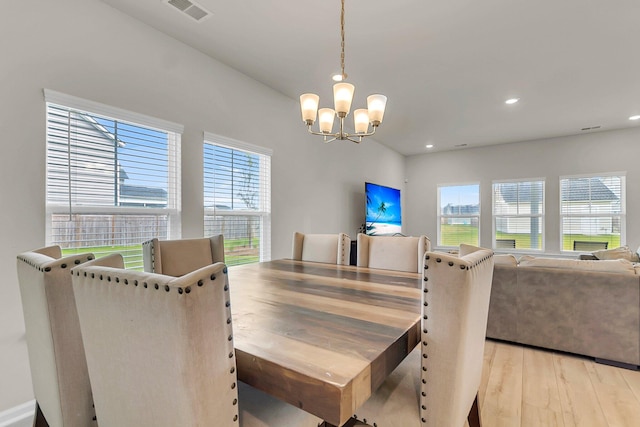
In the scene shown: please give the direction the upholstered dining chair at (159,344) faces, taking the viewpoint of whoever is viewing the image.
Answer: facing away from the viewer and to the right of the viewer

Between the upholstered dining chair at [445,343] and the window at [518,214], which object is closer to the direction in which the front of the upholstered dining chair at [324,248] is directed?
the upholstered dining chair

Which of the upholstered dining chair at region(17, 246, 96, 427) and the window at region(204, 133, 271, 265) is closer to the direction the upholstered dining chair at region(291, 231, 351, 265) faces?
the upholstered dining chair

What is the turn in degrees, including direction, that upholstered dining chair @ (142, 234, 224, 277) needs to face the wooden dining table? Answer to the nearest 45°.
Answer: approximately 45° to its right

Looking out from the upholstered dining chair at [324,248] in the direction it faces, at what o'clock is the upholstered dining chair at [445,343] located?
the upholstered dining chair at [445,343] is roughly at 10 o'clock from the upholstered dining chair at [324,248].

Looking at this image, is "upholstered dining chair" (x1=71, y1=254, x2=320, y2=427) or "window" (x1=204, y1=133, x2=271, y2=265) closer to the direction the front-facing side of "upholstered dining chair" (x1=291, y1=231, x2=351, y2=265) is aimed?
the upholstered dining chair

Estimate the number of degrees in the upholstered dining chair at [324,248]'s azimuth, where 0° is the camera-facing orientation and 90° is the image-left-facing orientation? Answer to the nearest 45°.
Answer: approximately 45°

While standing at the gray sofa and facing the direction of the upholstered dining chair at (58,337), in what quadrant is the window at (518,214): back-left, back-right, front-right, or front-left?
back-right

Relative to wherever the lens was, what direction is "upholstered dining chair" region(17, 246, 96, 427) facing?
facing away from the viewer and to the right of the viewer
